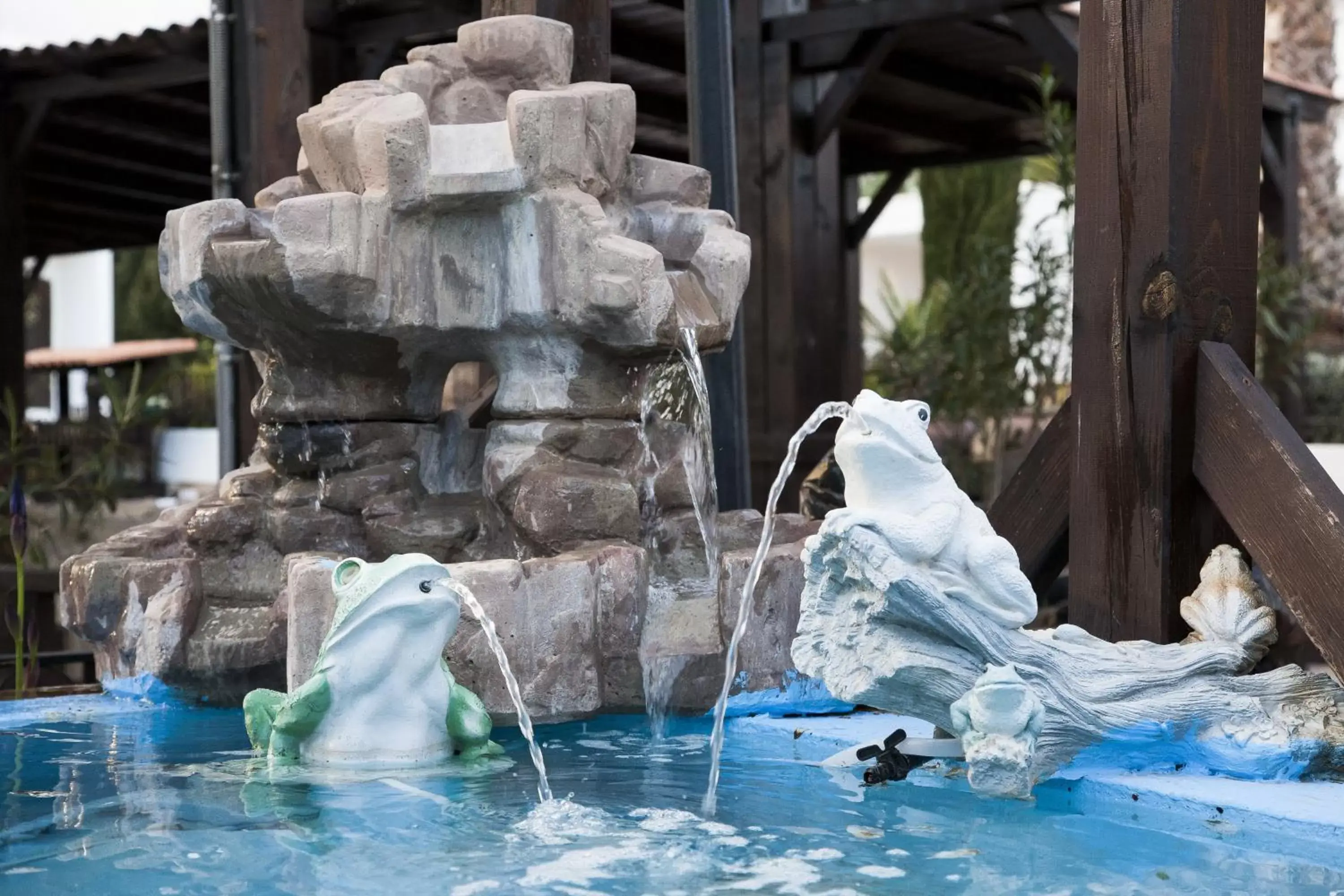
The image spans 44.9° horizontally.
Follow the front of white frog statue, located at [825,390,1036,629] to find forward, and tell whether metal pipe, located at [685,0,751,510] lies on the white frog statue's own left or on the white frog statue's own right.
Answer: on the white frog statue's own right

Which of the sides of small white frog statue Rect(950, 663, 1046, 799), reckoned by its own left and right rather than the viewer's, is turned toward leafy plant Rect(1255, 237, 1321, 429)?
back

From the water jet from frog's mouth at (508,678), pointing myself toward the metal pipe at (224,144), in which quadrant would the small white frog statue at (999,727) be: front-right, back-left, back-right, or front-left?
back-right

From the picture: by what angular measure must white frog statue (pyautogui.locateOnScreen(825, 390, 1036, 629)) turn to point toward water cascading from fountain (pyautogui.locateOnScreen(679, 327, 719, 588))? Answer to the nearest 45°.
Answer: approximately 90° to its right

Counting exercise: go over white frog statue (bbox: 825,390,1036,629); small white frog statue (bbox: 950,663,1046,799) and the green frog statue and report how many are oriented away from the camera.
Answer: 0

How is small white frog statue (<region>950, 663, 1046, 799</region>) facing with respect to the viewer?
toward the camera

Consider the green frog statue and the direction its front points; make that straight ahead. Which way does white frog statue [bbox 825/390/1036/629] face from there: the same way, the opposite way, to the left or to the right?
to the right

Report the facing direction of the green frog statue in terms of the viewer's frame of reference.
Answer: facing the viewer and to the right of the viewer

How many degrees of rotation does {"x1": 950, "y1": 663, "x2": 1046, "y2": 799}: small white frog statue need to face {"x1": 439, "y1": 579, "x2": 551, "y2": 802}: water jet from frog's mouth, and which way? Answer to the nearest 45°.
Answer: approximately 135° to its right

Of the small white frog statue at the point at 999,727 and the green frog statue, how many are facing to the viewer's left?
0

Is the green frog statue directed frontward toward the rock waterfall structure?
no

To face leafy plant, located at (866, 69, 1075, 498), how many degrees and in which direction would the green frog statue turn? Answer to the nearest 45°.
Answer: approximately 90° to its left

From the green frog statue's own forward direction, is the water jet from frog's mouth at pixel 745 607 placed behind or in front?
in front

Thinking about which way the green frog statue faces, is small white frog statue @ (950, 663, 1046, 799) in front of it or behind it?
in front
